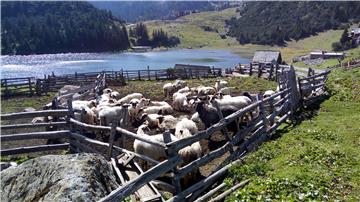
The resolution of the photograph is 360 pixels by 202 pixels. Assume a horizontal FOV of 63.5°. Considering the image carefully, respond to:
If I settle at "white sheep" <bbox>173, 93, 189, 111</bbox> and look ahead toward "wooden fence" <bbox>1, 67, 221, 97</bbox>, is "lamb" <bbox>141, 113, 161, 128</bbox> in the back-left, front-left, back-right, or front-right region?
back-left

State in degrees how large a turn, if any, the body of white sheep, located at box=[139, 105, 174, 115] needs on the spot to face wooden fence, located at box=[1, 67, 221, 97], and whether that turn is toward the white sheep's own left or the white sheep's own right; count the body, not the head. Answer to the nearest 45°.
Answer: approximately 45° to the white sheep's own right

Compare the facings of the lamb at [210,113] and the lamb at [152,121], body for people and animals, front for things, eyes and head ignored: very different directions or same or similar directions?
same or similar directions

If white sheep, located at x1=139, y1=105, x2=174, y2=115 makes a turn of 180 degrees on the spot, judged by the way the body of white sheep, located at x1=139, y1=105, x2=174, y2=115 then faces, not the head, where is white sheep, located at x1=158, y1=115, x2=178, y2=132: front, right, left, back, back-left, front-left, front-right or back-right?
right

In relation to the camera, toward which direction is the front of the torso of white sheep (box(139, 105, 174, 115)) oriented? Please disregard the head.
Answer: to the viewer's left

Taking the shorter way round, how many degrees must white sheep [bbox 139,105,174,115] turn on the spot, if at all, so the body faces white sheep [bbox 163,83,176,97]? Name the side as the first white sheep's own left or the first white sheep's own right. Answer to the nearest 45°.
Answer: approximately 90° to the first white sheep's own right
